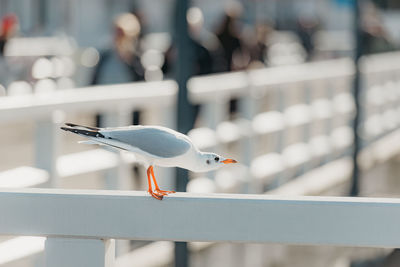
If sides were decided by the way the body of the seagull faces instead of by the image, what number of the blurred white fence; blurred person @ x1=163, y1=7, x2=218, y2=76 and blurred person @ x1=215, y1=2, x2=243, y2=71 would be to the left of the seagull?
3

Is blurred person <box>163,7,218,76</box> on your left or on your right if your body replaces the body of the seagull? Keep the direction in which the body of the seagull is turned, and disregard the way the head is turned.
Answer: on your left

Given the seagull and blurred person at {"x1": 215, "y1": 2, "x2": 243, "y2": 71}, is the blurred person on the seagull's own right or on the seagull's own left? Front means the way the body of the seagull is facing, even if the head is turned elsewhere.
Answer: on the seagull's own left

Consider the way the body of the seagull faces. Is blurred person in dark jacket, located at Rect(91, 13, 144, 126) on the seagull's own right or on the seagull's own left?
on the seagull's own left

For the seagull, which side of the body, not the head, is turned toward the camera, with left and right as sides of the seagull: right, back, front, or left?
right

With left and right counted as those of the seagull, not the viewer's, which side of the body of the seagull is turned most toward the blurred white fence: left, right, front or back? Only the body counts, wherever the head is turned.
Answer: left
